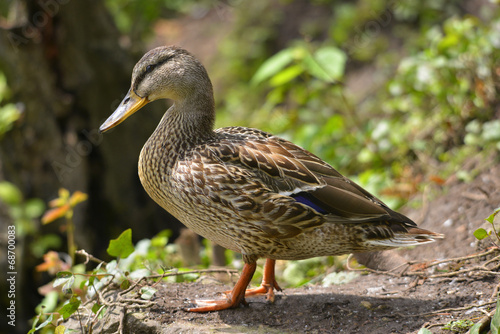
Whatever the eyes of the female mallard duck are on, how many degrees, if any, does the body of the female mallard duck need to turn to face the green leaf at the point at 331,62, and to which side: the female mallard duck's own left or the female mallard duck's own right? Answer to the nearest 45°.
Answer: approximately 90° to the female mallard duck's own right

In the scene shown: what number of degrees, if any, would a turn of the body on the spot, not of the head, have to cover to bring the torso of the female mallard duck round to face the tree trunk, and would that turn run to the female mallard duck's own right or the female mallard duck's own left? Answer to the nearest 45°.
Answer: approximately 45° to the female mallard duck's own right

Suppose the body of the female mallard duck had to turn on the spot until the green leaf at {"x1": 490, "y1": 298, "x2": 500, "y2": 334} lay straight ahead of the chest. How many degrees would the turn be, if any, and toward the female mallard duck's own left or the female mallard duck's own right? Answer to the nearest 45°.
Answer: approximately 135° to the female mallard duck's own left

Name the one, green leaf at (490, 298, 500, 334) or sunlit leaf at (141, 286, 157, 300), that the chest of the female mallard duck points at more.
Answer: the sunlit leaf

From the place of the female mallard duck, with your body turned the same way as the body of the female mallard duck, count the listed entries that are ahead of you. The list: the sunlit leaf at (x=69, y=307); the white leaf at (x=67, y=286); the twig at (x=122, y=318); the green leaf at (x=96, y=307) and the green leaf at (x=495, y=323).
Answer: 4

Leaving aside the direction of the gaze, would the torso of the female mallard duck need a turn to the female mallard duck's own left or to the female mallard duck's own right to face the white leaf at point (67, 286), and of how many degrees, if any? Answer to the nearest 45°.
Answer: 0° — it already faces it

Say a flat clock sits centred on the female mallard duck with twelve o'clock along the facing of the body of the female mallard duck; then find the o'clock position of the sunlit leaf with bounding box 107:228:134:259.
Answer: The sunlit leaf is roughly at 12 o'clock from the female mallard duck.

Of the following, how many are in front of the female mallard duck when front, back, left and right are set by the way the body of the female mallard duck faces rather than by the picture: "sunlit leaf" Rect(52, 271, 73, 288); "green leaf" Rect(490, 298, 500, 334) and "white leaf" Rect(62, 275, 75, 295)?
2

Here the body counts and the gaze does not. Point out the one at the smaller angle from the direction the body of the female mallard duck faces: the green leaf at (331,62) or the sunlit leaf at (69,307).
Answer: the sunlit leaf

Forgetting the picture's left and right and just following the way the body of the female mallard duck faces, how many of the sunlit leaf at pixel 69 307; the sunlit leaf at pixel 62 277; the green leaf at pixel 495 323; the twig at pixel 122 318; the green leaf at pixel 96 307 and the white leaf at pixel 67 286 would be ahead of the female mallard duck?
5

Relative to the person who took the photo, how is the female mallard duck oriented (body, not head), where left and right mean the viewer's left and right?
facing to the left of the viewer

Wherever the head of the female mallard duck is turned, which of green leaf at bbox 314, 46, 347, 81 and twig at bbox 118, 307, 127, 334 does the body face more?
the twig

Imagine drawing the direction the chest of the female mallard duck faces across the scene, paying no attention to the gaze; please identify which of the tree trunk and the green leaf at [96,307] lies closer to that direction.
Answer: the green leaf
